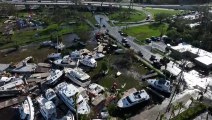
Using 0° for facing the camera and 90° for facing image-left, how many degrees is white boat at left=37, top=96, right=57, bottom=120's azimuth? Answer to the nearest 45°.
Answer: approximately 135°

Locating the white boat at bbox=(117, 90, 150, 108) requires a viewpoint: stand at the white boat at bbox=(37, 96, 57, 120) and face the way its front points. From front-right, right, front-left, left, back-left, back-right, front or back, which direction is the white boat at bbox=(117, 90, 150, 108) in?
back-right

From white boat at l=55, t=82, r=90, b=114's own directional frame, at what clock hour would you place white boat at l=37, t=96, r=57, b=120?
white boat at l=37, t=96, r=57, b=120 is roughly at 4 o'clock from white boat at l=55, t=82, r=90, b=114.

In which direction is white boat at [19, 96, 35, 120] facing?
away from the camera

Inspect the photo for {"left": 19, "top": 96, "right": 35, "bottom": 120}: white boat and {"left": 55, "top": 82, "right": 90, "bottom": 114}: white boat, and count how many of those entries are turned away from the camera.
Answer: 1

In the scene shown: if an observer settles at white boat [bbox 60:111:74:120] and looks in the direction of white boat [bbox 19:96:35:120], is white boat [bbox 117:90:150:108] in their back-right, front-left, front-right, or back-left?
back-right

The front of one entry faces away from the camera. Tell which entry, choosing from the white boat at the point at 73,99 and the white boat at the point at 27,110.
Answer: the white boat at the point at 27,110

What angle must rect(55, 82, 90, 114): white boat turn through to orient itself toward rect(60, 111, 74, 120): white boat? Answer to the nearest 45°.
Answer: approximately 45° to its right

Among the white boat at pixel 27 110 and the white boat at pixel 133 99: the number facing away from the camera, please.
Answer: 1

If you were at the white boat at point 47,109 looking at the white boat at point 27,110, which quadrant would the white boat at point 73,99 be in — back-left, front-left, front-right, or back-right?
back-right
